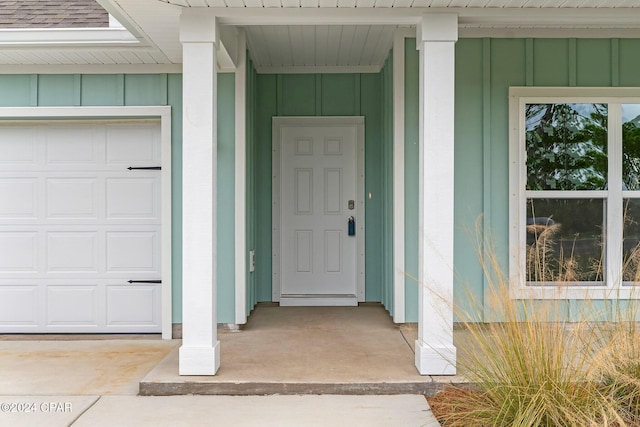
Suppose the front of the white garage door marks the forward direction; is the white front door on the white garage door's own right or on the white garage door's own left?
on the white garage door's own left

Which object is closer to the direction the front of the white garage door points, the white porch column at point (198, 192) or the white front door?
the white porch column

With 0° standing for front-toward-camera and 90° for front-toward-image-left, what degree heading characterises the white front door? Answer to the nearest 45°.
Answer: approximately 0°

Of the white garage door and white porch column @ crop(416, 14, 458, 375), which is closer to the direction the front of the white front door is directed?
the white porch column

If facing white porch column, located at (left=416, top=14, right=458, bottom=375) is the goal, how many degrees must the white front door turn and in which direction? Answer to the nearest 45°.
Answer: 0° — it already faces it

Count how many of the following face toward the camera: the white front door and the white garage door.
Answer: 2

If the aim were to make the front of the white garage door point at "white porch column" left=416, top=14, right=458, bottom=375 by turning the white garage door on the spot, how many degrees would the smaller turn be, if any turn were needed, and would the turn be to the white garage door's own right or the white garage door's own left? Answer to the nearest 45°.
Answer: approximately 45° to the white garage door's own left

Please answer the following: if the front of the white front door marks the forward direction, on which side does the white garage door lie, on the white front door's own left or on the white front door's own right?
on the white front door's own right
